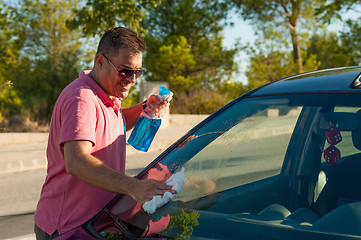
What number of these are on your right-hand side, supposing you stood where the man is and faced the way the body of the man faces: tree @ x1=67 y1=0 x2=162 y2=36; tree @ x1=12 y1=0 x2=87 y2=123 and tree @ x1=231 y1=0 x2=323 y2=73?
0

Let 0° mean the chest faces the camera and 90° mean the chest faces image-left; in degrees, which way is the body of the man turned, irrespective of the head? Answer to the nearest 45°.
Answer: approximately 315°

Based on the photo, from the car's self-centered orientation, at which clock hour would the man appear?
The man is roughly at 2 o'clock from the car.

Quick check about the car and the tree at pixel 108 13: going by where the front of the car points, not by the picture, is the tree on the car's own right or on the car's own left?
on the car's own right

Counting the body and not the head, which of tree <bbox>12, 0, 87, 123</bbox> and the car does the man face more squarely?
the car

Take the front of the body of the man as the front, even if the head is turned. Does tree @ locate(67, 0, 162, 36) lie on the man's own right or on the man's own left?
on the man's own left

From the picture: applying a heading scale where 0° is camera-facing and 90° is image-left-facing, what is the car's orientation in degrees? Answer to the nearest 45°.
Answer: approximately 45°

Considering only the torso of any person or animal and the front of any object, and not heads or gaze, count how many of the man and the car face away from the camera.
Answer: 0

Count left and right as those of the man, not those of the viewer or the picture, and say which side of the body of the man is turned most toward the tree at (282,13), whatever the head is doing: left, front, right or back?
left

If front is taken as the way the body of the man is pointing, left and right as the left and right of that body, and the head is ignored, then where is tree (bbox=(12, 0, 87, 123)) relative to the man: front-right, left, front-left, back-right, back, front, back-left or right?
back-left

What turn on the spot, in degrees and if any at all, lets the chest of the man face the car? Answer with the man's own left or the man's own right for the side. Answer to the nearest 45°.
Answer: approximately 45° to the man's own left

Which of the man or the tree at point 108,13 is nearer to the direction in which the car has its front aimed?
the man

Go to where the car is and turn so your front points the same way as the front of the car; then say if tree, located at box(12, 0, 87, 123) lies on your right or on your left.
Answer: on your right

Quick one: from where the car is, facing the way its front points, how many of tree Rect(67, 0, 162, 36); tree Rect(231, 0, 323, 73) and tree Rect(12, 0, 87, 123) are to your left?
0
